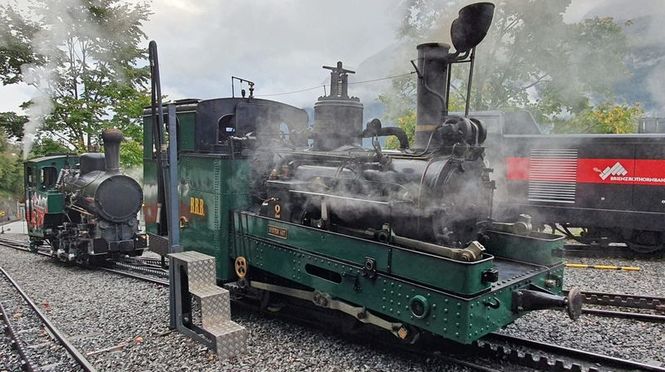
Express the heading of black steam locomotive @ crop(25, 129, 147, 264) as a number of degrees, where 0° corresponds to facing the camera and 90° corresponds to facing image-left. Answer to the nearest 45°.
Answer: approximately 315°

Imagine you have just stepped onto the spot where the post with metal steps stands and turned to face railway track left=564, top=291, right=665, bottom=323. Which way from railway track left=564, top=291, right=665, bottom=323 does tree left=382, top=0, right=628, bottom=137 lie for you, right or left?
left

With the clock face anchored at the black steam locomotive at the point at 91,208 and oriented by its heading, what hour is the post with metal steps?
The post with metal steps is roughly at 1 o'clock from the black steam locomotive.

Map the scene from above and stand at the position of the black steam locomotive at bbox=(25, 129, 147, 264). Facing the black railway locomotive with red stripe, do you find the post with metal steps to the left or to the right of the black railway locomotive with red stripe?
right
